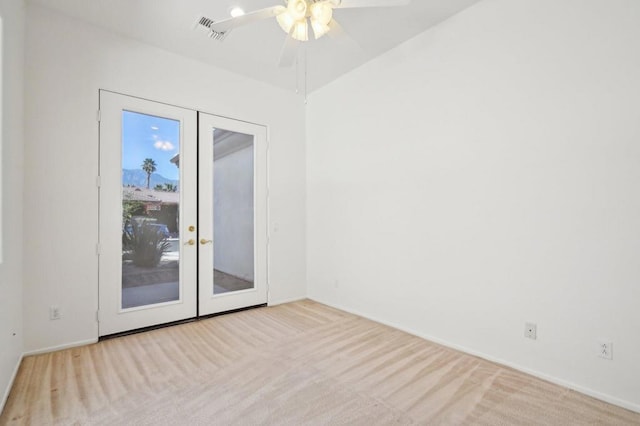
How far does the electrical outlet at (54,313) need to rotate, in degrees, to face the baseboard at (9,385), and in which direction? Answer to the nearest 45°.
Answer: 0° — it already faces it

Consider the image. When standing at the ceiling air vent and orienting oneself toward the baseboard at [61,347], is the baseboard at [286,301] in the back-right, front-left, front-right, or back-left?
back-right

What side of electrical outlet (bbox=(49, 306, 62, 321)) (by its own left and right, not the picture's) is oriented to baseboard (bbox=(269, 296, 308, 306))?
left

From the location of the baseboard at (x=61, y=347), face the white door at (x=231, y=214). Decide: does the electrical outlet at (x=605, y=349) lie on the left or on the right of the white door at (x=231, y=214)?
right

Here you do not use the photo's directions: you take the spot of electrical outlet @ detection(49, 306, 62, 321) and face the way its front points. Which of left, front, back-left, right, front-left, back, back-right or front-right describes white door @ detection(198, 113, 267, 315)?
left

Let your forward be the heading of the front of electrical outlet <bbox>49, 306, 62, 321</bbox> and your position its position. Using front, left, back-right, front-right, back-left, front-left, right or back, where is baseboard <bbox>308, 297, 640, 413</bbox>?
front-left

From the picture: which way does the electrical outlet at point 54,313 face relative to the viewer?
toward the camera

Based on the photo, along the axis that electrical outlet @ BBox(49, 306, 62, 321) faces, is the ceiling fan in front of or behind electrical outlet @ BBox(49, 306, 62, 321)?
in front

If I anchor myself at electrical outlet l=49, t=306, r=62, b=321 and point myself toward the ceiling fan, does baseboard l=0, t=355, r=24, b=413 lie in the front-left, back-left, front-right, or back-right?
front-right

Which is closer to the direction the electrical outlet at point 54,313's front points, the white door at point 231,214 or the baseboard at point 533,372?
the baseboard

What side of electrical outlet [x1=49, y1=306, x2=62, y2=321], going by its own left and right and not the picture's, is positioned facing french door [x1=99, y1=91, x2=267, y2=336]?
left
